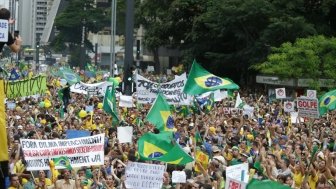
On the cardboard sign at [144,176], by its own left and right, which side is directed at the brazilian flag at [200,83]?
back

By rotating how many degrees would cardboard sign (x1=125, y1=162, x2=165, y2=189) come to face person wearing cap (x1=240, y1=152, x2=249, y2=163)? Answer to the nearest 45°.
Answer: approximately 135° to its left

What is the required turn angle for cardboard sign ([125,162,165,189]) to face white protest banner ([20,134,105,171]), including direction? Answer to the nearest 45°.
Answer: approximately 135° to its right

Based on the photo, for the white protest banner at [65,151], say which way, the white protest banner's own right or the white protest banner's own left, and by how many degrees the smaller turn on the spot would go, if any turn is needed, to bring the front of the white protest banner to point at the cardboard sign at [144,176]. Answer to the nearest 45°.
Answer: approximately 45° to the white protest banner's own left

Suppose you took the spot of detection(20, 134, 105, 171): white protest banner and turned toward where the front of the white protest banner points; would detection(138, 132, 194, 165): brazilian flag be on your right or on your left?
on your left

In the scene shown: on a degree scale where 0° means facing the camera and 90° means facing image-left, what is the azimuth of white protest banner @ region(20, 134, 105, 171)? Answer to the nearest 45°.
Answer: approximately 0°

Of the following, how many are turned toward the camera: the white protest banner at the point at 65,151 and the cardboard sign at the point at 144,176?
2

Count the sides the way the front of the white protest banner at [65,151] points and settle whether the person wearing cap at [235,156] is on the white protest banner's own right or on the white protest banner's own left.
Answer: on the white protest banner's own left

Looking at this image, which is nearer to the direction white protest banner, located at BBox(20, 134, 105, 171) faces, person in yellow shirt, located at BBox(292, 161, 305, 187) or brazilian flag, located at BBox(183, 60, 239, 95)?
the person in yellow shirt
